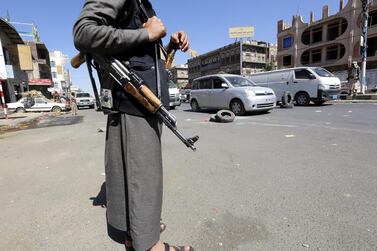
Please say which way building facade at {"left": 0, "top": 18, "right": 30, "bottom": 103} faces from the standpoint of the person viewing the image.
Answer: facing the viewer and to the right of the viewer

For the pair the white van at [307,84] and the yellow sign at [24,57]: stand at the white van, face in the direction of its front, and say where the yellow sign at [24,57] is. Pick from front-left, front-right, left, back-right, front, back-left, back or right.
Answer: back-right

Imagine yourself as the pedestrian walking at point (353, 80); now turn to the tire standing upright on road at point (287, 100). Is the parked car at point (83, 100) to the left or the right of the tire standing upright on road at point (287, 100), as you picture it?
right

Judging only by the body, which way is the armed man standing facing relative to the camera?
to the viewer's right

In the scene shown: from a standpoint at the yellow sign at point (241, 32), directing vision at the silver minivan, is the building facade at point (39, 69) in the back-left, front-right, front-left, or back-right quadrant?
front-right

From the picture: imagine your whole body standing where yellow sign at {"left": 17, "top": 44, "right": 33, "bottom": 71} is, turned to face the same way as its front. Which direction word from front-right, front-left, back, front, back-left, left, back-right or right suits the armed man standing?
front

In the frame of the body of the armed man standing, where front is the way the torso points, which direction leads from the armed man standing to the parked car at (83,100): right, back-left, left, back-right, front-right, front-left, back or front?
left

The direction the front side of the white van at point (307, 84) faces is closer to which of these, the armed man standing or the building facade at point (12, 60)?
the armed man standing

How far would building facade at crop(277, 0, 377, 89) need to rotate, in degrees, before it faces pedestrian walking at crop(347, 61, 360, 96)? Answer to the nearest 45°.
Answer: approximately 45° to its left

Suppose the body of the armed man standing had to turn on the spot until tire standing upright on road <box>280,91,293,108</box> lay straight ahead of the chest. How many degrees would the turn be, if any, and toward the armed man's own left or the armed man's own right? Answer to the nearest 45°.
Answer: approximately 45° to the armed man's own left

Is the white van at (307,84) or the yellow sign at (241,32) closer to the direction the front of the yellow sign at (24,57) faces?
the white van

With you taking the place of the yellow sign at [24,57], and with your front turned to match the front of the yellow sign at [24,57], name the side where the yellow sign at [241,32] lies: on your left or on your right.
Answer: on your left

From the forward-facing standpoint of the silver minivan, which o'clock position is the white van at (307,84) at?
The white van is roughly at 9 o'clock from the silver minivan.

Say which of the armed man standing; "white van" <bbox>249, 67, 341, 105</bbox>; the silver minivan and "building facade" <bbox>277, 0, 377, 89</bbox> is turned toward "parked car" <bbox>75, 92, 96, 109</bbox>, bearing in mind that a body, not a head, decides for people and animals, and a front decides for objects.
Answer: the building facade
